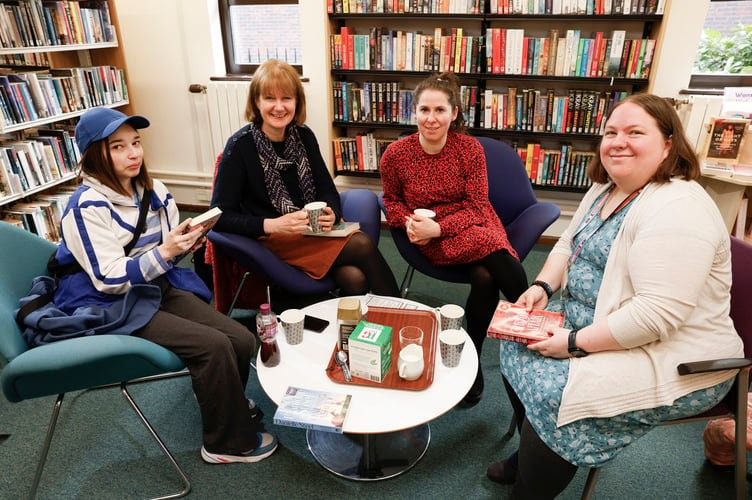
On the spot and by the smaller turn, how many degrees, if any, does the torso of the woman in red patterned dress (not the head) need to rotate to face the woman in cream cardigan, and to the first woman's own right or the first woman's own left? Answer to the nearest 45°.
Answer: approximately 45° to the first woman's own left

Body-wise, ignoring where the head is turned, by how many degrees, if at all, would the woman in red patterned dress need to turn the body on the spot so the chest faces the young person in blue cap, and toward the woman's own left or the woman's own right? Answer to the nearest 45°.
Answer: approximately 45° to the woman's own right

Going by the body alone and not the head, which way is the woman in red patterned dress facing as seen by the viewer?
toward the camera

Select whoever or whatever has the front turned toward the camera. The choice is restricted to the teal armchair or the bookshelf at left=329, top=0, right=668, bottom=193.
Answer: the bookshelf

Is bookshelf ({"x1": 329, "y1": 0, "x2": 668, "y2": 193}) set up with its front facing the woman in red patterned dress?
yes

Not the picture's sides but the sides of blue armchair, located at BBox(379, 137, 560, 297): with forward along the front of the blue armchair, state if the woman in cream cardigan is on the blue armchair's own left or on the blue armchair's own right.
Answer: on the blue armchair's own left

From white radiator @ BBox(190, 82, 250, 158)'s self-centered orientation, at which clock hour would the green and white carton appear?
The green and white carton is roughly at 12 o'clock from the white radiator.

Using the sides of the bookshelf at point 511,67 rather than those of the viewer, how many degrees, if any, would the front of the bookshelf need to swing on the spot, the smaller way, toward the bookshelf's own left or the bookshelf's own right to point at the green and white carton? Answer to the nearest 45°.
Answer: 0° — it already faces it

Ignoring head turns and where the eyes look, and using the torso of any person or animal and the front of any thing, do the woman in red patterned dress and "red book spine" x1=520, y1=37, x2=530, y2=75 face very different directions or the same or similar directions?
same or similar directions

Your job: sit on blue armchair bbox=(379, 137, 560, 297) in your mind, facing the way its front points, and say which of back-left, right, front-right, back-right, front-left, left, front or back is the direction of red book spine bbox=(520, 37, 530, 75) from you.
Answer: back-right

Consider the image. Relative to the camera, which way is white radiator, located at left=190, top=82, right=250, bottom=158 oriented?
toward the camera

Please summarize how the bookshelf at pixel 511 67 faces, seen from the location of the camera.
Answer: facing the viewer

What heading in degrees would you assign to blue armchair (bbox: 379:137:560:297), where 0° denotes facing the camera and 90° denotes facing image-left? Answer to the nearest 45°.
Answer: approximately 45°

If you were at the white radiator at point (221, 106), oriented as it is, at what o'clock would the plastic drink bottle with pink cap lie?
The plastic drink bottle with pink cap is roughly at 12 o'clock from the white radiator.

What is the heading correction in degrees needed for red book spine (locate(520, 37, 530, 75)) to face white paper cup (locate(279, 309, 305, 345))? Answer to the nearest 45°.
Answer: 0° — it already faces it

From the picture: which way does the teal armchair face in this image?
to the viewer's right
